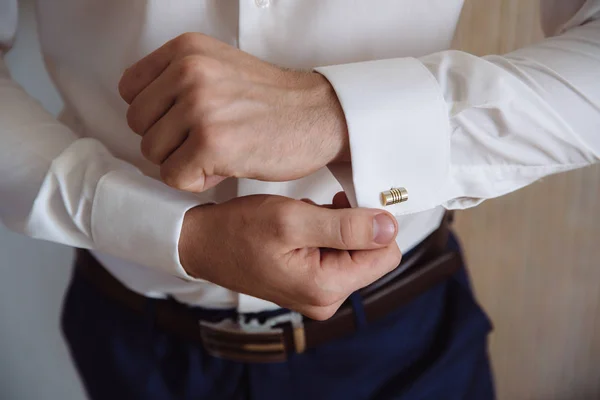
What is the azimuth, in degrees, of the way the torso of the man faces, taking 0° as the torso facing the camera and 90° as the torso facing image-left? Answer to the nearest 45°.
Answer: approximately 0°
